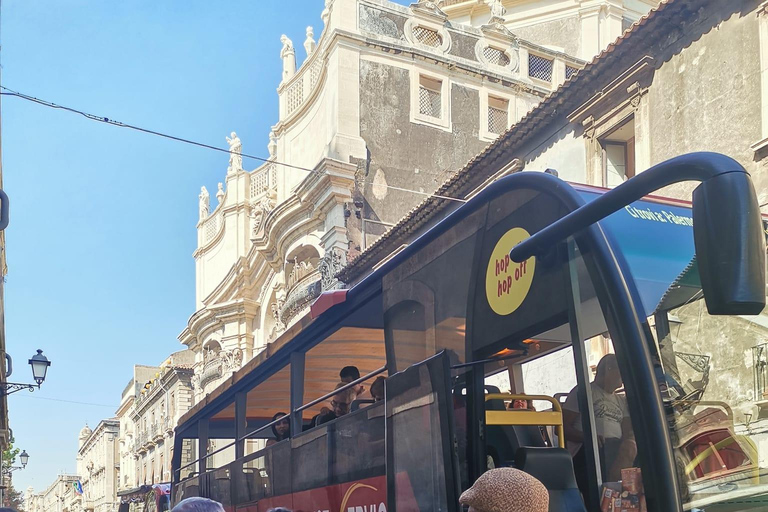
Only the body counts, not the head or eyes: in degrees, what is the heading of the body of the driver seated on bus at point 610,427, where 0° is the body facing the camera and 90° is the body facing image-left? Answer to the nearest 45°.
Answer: approximately 315°

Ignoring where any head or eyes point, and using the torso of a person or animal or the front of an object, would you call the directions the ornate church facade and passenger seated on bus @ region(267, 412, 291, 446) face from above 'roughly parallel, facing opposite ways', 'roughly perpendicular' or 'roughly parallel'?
roughly perpendicular

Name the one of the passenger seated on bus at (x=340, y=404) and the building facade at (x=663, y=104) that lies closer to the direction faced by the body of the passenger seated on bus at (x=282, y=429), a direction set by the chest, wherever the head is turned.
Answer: the passenger seated on bus

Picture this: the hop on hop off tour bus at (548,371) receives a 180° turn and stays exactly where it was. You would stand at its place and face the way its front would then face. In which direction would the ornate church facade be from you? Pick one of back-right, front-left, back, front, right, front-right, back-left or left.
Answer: front-right

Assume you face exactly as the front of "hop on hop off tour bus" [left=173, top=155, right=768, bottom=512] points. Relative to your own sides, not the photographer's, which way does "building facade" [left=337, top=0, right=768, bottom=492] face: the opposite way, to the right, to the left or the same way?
to the right
